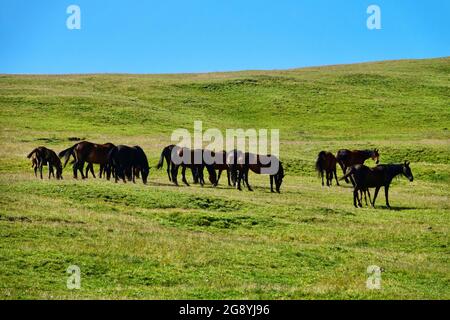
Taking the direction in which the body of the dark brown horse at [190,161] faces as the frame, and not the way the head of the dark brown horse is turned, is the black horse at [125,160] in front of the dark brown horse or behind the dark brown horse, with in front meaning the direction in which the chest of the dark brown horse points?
behind

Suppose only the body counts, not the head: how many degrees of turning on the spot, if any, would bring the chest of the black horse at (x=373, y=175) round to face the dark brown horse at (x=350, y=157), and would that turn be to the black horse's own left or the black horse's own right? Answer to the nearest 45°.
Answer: approximately 90° to the black horse's own left

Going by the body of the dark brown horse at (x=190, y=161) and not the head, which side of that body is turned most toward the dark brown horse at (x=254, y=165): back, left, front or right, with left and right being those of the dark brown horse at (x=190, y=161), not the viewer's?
front

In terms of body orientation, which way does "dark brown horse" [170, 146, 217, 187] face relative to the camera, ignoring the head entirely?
to the viewer's right

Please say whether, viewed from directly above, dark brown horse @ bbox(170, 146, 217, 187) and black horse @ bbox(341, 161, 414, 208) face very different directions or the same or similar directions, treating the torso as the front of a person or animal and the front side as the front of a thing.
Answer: same or similar directions

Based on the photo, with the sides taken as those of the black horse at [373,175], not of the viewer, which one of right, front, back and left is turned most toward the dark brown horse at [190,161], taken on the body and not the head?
back

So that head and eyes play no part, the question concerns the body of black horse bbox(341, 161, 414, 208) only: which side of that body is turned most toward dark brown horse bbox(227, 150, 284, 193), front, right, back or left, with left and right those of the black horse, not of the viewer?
back

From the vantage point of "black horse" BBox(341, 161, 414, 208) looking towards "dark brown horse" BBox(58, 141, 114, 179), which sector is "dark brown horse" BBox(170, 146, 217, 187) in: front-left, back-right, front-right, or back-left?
front-right

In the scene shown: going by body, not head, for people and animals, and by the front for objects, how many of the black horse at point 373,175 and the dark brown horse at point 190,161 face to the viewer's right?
2

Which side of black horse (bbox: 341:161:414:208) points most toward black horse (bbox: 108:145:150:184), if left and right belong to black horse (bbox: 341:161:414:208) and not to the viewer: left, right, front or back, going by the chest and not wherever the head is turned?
back

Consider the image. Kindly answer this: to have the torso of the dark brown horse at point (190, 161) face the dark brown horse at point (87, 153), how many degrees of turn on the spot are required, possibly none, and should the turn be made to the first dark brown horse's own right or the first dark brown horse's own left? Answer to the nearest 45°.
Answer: approximately 180°

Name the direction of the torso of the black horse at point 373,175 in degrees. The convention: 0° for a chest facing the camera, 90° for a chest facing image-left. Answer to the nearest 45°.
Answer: approximately 270°
